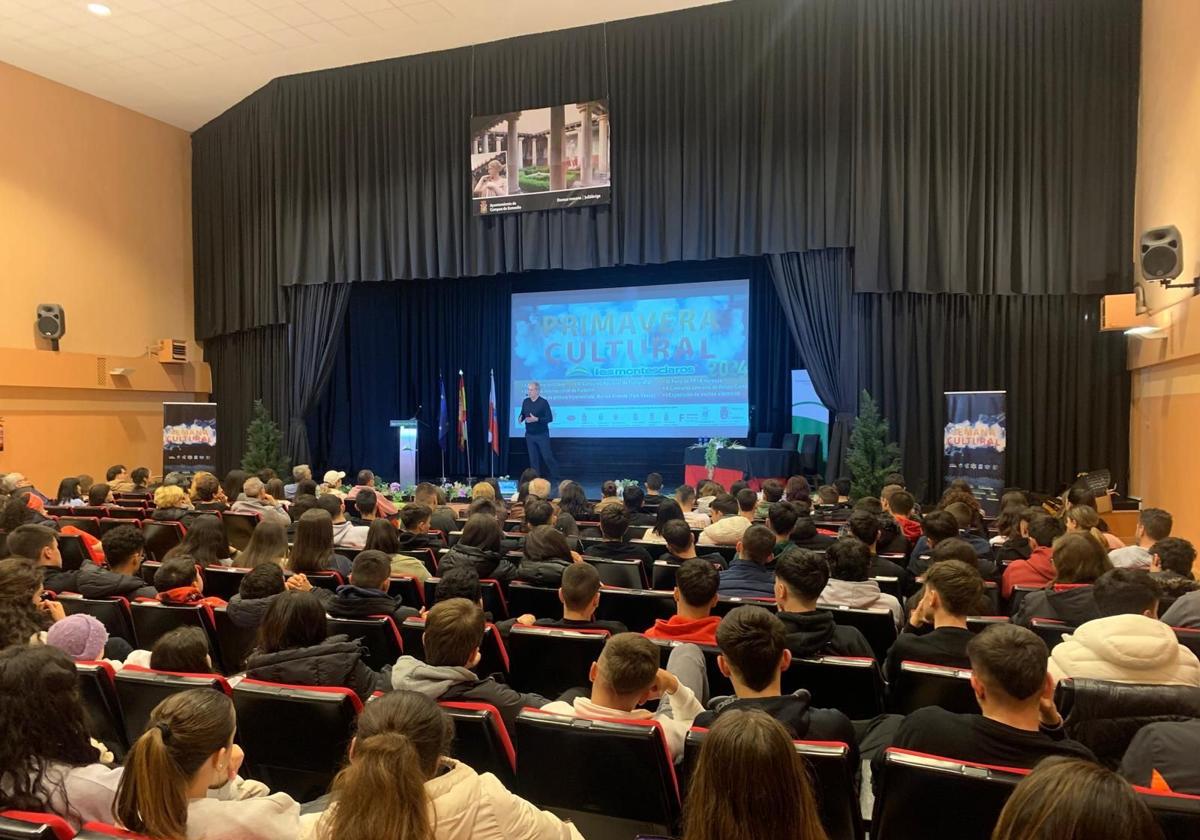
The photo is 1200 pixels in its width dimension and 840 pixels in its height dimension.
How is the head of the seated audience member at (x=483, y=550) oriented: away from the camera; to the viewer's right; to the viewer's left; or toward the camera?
away from the camera

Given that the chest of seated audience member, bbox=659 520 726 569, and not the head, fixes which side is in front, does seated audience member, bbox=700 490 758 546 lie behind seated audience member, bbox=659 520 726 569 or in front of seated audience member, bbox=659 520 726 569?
in front

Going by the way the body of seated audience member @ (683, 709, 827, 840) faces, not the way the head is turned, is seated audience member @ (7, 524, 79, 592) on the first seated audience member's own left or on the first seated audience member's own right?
on the first seated audience member's own left

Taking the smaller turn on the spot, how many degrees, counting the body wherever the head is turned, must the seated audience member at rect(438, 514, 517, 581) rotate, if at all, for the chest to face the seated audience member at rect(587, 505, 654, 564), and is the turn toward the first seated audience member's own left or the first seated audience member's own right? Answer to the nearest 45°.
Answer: approximately 45° to the first seated audience member's own right

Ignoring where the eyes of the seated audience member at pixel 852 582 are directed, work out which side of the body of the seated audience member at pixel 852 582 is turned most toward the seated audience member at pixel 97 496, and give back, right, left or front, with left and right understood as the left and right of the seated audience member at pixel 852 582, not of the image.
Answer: left

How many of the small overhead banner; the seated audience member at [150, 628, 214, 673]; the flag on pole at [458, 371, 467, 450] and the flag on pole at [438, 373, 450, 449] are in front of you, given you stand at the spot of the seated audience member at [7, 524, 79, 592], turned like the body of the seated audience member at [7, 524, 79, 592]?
3

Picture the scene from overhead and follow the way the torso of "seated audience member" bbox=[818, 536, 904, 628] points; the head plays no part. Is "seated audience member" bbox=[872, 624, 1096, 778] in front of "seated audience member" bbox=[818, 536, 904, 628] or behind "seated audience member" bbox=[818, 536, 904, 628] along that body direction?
behind

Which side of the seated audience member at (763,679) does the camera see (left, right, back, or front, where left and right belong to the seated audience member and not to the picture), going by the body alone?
back

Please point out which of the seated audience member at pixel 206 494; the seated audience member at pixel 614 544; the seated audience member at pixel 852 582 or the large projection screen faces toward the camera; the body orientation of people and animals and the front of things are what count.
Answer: the large projection screen

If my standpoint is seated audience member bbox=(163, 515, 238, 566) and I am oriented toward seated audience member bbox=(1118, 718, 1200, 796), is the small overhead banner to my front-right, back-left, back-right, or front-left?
back-left

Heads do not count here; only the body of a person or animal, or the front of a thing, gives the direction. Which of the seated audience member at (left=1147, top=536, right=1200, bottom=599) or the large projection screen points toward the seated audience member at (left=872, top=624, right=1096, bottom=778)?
the large projection screen

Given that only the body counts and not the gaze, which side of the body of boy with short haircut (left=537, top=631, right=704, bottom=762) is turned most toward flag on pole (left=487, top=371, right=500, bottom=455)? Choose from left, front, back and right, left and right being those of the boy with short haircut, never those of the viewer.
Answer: front

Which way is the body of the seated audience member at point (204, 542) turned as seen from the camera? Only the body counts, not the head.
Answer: away from the camera

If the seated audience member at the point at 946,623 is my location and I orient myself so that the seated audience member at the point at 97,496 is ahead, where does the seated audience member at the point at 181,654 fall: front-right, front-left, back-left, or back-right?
front-left

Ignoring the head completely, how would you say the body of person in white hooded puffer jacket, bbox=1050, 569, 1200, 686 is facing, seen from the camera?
away from the camera

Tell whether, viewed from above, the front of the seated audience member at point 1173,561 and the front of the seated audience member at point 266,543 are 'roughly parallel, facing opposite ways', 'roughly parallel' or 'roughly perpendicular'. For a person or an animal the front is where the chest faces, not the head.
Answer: roughly parallel

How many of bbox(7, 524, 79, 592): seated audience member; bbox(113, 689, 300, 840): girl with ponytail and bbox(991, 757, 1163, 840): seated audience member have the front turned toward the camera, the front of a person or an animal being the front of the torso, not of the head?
0

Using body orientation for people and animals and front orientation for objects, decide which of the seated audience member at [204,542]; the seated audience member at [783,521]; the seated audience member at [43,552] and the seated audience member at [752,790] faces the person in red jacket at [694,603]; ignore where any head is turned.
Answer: the seated audience member at [752,790]

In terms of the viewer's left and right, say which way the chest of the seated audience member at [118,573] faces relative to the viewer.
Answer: facing away from the viewer and to the right of the viewer

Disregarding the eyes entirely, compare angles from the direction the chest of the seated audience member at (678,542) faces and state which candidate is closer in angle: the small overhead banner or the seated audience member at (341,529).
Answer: the small overhead banner

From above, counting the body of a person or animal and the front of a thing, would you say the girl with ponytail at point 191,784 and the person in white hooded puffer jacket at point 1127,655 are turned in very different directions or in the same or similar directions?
same or similar directions

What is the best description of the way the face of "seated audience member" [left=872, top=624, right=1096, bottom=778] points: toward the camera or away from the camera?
away from the camera

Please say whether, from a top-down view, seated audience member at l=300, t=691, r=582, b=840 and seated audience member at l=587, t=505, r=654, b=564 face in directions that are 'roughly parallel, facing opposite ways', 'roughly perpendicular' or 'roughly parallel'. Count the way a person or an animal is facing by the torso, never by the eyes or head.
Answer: roughly parallel

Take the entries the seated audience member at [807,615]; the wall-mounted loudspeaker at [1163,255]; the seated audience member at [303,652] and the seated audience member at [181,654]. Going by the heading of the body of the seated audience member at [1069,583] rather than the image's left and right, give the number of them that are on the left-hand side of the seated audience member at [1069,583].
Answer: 3
